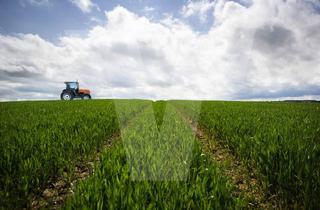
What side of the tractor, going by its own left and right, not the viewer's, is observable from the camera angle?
right
